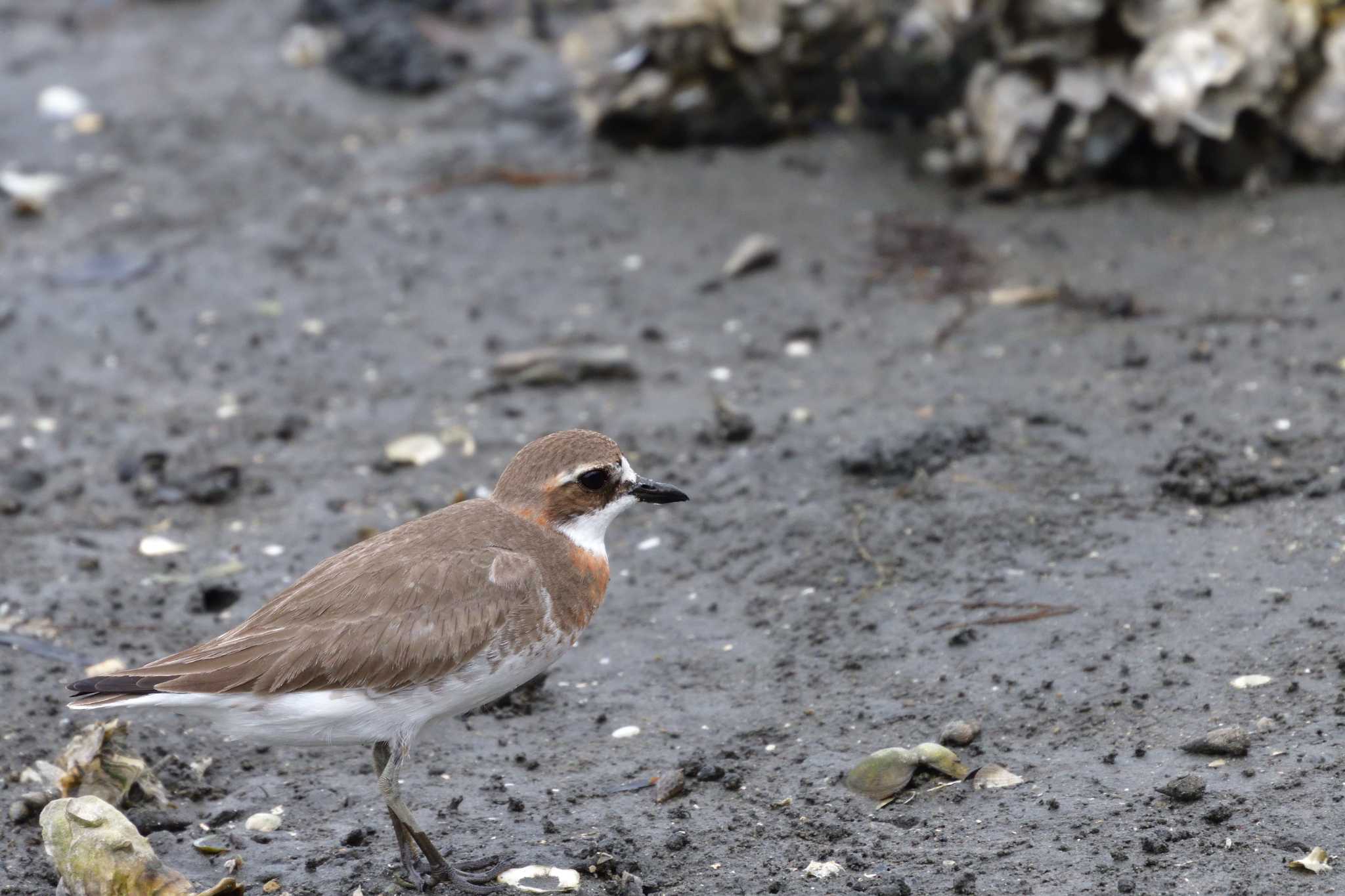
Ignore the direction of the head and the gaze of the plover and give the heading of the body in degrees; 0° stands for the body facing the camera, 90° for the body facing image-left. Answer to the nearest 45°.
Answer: approximately 270°

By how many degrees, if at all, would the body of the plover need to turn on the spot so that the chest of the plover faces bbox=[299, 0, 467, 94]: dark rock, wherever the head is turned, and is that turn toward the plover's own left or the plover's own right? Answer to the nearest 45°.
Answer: approximately 90° to the plover's own left

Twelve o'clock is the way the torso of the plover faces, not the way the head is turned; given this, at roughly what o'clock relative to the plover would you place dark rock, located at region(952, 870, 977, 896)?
The dark rock is roughly at 1 o'clock from the plover.

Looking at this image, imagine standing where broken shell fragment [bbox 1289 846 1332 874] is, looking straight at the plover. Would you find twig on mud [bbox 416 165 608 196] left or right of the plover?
right

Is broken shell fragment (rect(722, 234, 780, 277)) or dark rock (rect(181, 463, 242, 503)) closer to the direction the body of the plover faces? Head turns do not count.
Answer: the broken shell fragment

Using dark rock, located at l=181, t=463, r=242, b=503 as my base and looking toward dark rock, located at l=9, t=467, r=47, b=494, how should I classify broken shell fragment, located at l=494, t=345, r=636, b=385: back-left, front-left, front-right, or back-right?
back-right

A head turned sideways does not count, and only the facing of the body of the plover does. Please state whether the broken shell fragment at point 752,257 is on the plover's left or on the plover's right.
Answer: on the plover's left

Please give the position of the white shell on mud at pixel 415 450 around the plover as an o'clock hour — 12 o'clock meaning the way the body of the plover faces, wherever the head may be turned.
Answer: The white shell on mud is roughly at 9 o'clock from the plover.

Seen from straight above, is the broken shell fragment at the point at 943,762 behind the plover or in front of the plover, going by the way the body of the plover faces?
in front

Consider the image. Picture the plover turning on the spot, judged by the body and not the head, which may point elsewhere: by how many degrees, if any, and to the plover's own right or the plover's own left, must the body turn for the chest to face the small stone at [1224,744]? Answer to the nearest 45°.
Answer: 0° — it already faces it

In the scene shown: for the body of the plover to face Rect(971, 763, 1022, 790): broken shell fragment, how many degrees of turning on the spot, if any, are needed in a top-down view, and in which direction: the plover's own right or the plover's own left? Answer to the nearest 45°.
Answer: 0° — it already faces it

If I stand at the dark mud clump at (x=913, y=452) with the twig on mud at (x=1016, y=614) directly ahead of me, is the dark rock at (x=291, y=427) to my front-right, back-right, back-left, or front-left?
back-right
